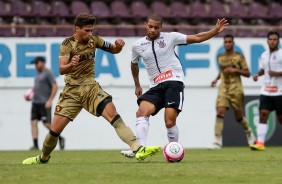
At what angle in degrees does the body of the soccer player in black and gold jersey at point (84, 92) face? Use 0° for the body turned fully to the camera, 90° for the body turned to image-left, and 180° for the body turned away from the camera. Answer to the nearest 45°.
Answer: approximately 315°

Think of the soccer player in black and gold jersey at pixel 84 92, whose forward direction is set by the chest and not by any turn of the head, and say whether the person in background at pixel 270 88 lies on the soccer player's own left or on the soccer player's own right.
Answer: on the soccer player's own left

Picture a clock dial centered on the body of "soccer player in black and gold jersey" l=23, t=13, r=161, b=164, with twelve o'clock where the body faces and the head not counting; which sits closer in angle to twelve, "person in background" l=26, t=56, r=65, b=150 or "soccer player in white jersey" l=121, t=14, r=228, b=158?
the soccer player in white jersey

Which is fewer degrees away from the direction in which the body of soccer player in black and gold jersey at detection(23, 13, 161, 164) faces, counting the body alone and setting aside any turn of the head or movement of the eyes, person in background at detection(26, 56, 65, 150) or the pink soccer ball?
the pink soccer ball

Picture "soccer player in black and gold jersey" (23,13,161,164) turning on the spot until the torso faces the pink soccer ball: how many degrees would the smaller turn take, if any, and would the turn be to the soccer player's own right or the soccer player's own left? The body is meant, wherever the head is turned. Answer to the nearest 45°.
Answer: approximately 45° to the soccer player's own left

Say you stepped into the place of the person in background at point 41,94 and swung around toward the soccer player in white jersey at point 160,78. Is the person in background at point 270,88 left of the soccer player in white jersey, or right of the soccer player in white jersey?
left

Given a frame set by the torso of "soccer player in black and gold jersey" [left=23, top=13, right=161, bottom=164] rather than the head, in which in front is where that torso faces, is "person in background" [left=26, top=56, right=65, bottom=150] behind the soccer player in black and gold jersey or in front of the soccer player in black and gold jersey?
behind
